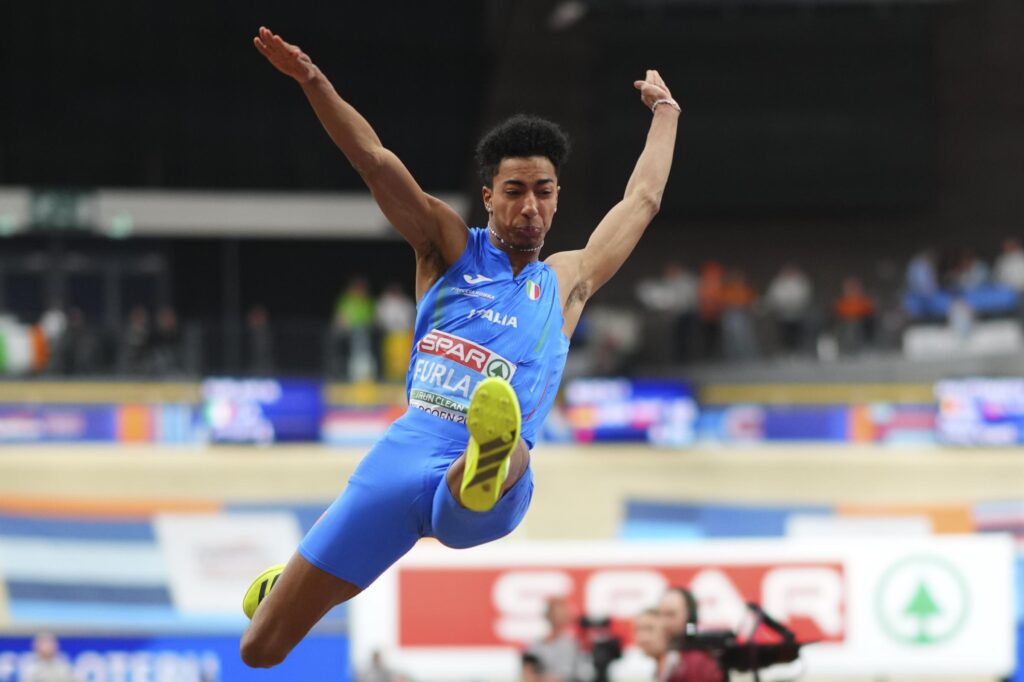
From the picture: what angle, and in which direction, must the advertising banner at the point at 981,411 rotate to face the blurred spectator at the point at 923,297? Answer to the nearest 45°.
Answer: approximately 180°

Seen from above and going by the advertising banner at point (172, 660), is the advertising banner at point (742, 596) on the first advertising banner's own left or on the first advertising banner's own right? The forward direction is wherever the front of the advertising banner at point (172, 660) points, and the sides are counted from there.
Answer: on the first advertising banner's own left

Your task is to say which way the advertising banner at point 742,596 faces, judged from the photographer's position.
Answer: facing the viewer

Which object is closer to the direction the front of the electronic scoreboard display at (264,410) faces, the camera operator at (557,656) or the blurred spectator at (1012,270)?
the camera operator

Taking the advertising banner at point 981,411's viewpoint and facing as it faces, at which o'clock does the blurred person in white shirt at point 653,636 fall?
The blurred person in white shirt is roughly at 12 o'clock from the advertising banner.

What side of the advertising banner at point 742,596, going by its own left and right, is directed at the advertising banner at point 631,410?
back

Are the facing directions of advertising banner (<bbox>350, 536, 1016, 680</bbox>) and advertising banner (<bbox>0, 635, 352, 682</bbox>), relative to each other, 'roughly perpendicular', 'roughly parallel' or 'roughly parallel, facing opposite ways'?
roughly parallel

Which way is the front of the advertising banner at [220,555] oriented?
toward the camera

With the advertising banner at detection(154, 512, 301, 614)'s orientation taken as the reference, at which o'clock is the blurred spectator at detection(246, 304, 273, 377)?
The blurred spectator is roughly at 6 o'clock from the advertising banner.

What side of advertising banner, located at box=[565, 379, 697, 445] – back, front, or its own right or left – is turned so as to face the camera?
front

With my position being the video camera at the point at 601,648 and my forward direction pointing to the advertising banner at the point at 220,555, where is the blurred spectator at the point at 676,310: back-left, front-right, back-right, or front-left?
front-right

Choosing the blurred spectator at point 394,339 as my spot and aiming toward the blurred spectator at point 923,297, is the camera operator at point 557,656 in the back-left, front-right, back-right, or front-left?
front-right

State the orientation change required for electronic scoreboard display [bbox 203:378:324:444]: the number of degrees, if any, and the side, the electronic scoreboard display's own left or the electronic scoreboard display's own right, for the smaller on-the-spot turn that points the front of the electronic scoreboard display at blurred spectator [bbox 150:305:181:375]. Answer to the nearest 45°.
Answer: approximately 135° to the electronic scoreboard display's own right

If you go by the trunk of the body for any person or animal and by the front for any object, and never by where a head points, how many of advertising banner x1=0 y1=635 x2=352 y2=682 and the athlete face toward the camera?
2

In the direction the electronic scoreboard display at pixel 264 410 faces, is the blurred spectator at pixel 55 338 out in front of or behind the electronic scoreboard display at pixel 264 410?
behind
